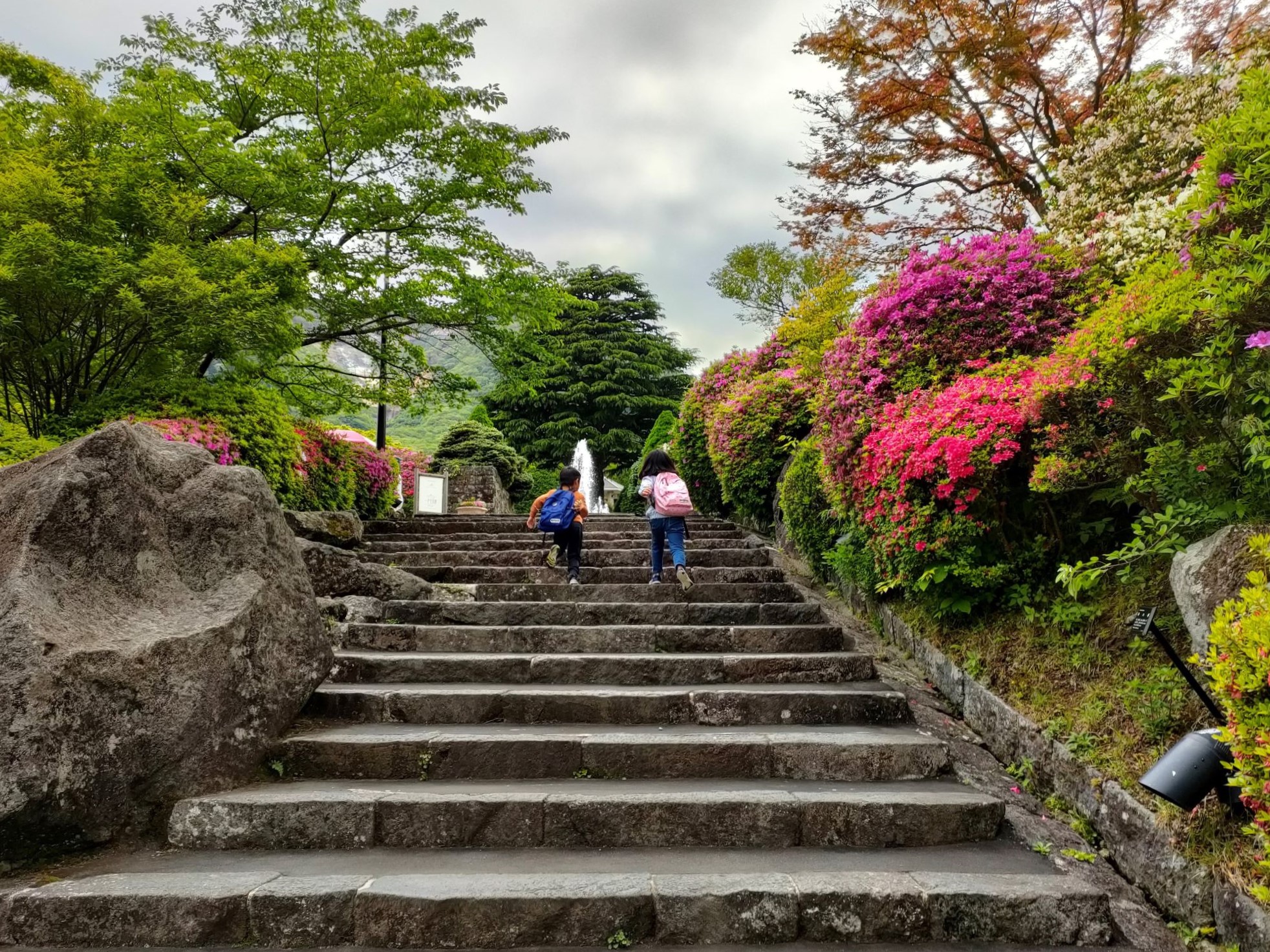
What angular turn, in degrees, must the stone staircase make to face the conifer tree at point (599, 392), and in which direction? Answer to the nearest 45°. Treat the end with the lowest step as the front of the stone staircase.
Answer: approximately 180°

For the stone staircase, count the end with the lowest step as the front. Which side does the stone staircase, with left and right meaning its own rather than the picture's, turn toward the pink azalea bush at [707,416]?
back

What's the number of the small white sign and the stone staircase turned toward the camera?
2

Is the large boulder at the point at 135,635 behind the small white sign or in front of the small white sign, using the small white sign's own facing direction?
in front

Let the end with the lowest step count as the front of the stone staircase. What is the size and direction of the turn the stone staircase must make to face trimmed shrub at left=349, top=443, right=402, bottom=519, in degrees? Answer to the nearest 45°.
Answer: approximately 180°

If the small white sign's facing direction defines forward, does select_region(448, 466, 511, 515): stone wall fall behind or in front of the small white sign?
behind

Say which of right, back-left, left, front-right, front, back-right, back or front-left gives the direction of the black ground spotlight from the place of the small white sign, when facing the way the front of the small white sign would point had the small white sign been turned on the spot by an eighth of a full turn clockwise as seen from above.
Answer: front-left

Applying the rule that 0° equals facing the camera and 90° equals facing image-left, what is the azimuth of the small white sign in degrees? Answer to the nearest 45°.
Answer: approximately 0°

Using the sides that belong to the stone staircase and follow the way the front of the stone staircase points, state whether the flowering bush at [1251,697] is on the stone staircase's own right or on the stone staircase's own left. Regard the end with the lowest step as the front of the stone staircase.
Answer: on the stone staircase's own left

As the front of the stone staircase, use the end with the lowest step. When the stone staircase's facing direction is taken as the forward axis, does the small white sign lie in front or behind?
behind
